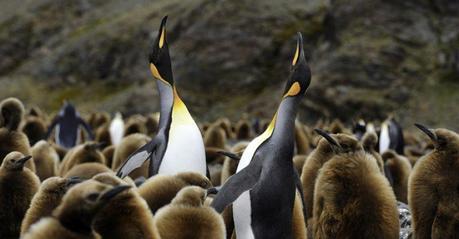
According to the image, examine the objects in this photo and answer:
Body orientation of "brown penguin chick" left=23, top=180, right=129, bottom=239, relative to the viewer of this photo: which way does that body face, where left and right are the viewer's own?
facing to the right of the viewer

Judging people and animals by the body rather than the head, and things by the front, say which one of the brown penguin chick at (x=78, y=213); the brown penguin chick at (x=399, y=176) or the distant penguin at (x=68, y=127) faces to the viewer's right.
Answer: the brown penguin chick at (x=78, y=213)

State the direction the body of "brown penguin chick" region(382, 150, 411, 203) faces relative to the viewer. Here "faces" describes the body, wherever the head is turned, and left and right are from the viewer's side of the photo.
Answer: facing to the left of the viewer

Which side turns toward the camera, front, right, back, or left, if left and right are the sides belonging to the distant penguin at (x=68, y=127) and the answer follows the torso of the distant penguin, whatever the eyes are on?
back

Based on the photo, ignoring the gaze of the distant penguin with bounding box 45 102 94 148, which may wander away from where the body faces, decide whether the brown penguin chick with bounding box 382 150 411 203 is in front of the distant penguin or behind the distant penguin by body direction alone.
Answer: behind

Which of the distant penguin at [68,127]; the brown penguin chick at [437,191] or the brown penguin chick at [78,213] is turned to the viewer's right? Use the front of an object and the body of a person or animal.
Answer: the brown penguin chick at [78,213]

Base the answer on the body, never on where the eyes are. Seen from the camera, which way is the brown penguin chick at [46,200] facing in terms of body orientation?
to the viewer's right

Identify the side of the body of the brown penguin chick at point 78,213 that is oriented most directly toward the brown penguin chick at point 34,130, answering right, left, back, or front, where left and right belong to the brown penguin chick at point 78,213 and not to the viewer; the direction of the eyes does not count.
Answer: left

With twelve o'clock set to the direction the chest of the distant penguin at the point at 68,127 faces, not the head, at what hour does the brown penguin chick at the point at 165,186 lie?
The brown penguin chick is roughly at 6 o'clock from the distant penguin.
